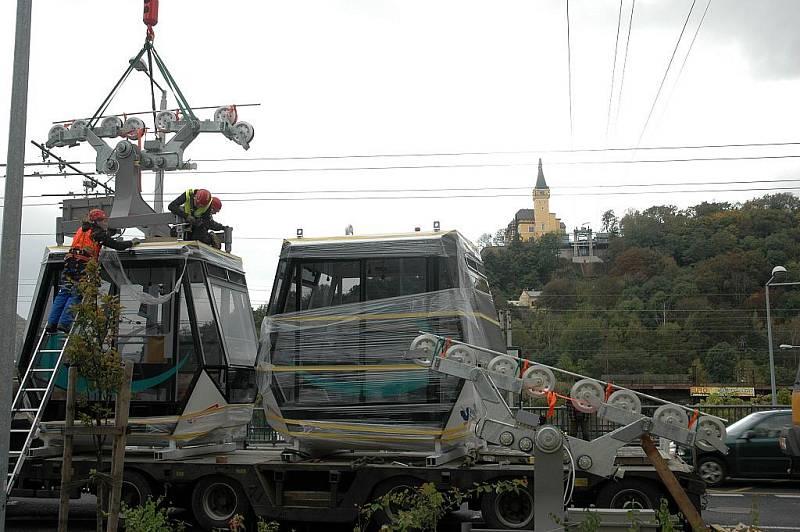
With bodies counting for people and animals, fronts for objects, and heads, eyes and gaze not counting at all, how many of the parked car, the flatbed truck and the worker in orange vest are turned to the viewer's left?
2

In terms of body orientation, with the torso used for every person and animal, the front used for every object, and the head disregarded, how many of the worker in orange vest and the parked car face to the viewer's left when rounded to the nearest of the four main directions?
1

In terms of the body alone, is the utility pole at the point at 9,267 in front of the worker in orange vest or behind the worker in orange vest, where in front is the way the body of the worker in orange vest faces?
behind

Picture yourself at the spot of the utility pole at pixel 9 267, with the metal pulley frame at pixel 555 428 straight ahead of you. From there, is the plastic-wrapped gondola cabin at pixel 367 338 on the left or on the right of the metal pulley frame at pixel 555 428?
left

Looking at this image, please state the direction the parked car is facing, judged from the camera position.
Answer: facing to the left of the viewer

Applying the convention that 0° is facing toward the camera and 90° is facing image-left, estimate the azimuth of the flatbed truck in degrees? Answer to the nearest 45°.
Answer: approximately 90°

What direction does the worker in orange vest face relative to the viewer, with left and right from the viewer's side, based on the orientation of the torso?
facing away from the viewer and to the right of the viewer
